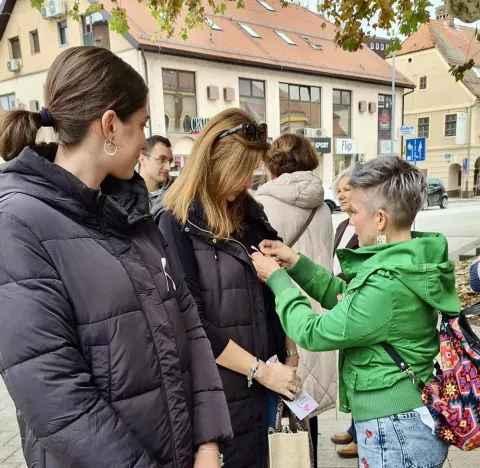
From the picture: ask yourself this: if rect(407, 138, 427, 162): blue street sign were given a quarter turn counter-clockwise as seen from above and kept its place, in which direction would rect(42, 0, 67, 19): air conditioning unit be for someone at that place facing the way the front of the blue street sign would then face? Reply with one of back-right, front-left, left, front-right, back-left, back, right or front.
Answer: back

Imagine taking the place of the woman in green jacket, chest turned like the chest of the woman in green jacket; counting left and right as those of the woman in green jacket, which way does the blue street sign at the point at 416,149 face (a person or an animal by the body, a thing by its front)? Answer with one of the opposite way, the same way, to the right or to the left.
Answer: to the left

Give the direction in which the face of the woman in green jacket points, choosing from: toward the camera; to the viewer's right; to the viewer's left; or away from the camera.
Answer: to the viewer's left

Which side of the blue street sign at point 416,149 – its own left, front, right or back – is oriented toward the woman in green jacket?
front

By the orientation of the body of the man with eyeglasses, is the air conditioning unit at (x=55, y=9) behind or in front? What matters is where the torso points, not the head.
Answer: behind

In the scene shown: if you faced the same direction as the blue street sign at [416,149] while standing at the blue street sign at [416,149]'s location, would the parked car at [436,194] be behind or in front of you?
behind

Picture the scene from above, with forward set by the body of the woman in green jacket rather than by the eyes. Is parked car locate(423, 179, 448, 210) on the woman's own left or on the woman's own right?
on the woman's own right

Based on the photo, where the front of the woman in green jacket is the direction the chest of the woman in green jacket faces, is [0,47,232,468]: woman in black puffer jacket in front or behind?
in front

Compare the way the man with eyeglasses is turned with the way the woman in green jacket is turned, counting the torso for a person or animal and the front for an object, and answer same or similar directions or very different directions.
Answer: very different directions

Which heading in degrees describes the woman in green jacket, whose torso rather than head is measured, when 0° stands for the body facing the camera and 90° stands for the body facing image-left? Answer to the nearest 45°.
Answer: approximately 90°

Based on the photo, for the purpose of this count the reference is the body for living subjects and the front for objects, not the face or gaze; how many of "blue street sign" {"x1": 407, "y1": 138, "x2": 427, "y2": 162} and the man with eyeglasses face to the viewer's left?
0

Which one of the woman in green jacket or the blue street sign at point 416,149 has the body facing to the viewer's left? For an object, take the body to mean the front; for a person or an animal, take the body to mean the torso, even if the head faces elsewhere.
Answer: the woman in green jacket

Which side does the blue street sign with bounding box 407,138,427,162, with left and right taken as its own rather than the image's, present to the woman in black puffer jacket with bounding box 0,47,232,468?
front

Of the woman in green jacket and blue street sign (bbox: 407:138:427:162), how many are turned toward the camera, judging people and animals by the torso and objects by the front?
1

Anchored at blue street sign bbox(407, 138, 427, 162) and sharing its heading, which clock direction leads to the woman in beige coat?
The woman in beige coat is roughly at 12 o'clock from the blue street sign.

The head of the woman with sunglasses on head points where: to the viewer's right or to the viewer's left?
to the viewer's right

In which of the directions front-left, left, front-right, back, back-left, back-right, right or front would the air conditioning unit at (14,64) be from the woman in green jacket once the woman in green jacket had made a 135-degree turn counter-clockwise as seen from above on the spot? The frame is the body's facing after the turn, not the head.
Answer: back

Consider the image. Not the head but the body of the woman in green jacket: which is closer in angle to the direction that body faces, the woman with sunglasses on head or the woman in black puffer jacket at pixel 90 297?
the woman with sunglasses on head
